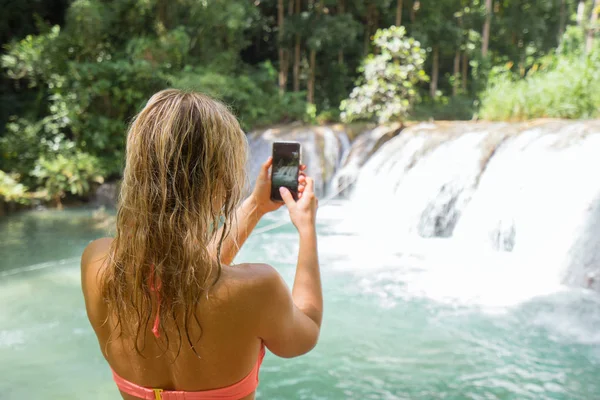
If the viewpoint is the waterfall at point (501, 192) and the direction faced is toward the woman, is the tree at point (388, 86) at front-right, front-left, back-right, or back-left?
back-right

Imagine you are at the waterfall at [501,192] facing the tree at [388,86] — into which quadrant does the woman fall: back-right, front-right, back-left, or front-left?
back-left

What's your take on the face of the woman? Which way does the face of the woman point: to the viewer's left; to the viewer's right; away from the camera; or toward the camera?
away from the camera

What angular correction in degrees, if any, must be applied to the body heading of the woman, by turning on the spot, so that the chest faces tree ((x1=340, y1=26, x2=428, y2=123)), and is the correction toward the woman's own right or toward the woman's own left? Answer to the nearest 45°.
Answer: approximately 45° to the woman's own left

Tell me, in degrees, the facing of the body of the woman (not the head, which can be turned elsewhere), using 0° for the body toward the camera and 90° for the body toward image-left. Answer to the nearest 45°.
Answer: approximately 225°

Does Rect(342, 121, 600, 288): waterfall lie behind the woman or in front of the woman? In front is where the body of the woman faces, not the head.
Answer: in front
